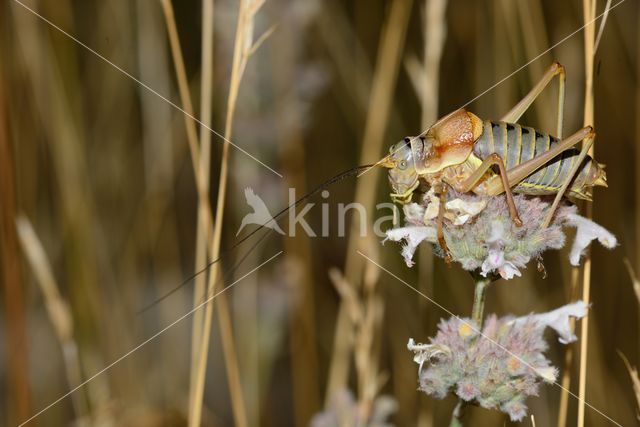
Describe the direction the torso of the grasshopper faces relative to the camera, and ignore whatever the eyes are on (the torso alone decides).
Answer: to the viewer's left

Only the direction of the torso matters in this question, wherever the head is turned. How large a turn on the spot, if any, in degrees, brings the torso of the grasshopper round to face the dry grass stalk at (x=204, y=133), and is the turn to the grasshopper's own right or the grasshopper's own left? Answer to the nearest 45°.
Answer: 0° — it already faces it

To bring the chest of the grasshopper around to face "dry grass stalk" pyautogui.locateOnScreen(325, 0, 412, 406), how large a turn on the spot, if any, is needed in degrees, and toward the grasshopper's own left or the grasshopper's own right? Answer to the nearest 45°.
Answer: approximately 45° to the grasshopper's own right
